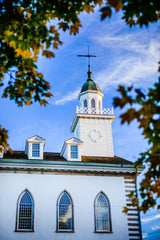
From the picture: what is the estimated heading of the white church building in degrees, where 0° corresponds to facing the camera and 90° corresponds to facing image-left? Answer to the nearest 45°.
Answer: approximately 270°
